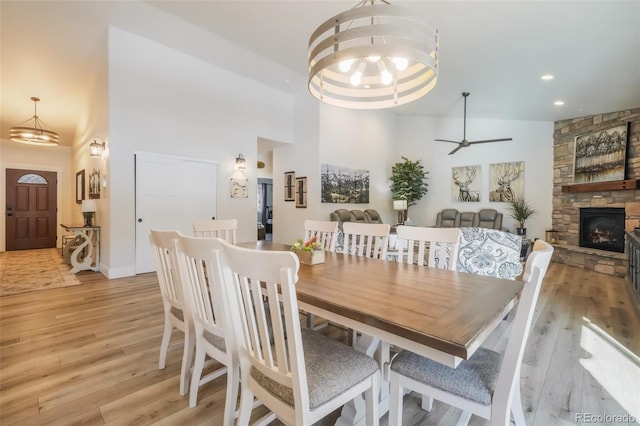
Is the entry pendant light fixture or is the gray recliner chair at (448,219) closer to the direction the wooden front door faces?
the entry pendant light fixture

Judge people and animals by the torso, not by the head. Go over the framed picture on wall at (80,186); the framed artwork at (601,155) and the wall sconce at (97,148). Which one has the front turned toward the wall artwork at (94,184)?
the framed artwork at (601,155)

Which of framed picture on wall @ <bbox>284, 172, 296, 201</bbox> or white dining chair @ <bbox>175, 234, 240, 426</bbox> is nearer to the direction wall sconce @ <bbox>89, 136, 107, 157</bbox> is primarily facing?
the white dining chair

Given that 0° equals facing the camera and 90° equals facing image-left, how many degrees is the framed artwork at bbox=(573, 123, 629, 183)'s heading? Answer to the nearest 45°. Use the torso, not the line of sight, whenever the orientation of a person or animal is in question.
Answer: approximately 45°

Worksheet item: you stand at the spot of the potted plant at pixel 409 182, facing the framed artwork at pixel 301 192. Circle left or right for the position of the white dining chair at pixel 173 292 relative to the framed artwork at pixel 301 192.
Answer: left

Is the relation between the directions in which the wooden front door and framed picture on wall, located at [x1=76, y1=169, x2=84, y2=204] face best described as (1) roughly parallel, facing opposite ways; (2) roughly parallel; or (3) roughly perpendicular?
roughly perpendicular

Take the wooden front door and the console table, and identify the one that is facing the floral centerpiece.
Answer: the wooden front door

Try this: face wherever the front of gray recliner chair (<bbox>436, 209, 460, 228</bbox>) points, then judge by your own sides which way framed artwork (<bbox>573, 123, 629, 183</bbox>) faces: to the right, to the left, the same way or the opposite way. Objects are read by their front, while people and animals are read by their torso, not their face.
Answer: to the right

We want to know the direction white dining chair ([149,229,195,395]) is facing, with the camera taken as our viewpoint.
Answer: facing away from the viewer and to the right of the viewer

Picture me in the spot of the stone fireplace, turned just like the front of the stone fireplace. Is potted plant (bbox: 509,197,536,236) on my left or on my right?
on my right
